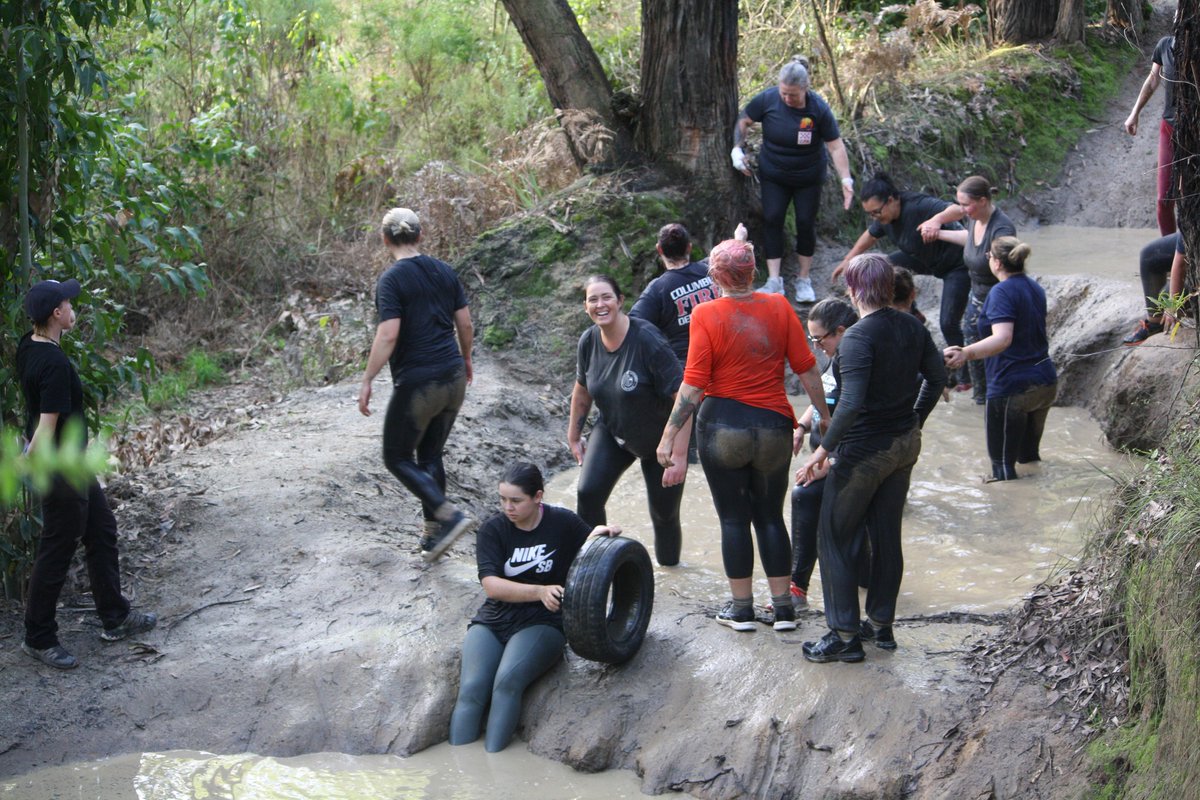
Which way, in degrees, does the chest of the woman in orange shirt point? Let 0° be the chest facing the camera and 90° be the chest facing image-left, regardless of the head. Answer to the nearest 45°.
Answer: approximately 180°

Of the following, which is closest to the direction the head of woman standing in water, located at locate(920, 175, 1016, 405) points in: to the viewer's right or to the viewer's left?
to the viewer's left

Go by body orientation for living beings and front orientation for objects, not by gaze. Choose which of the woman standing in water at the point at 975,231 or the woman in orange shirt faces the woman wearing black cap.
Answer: the woman standing in water

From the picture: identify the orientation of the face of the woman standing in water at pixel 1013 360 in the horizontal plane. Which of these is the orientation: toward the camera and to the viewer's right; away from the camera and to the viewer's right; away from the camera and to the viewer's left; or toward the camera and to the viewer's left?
away from the camera and to the viewer's left

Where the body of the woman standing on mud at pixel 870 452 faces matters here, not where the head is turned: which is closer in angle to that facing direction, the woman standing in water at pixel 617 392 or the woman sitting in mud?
the woman standing in water

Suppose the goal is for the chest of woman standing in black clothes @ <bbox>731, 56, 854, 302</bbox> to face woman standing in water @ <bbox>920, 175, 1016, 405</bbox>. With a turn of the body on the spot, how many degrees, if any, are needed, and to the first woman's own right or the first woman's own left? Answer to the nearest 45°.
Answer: approximately 45° to the first woman's own left

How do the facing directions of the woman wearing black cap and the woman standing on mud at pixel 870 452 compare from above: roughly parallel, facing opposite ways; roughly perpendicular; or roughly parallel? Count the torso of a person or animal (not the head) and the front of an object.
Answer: roughly perpendicular

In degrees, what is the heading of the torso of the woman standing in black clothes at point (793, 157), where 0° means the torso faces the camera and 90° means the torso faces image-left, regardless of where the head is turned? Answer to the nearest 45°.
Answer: approximately 0°

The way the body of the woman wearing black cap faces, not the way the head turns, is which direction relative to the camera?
to the viewer's right

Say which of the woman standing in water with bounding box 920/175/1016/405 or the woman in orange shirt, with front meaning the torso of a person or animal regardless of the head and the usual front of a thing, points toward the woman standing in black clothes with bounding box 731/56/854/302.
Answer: the woman in orange shirt
